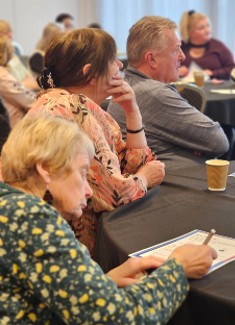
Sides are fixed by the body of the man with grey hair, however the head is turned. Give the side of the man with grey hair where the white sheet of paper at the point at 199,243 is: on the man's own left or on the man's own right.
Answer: on the man's own right

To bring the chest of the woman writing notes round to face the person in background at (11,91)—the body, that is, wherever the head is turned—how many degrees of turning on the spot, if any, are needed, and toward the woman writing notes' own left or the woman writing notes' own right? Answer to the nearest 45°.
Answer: approximately 90° to the woman writing notes' own left

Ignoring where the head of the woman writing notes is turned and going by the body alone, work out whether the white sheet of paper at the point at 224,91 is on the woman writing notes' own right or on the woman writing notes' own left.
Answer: on the woman writing notes' own left

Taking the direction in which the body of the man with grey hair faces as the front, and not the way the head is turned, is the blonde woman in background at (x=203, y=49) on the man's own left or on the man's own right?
on the man's own left

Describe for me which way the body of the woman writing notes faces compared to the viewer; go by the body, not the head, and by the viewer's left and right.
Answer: facing to the right of the viewer

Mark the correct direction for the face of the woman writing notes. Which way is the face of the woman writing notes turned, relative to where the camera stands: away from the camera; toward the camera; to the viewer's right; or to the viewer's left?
to the viewer's right

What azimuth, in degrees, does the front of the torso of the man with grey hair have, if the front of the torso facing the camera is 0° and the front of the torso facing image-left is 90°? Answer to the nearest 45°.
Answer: approximately 270°

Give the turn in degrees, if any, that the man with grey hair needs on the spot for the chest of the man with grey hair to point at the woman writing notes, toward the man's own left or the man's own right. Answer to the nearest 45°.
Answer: approximately 90° to the man's own right

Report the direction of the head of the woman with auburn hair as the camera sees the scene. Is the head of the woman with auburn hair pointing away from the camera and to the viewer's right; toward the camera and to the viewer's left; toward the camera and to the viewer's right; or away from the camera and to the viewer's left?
away from the camera and to the viewer's right

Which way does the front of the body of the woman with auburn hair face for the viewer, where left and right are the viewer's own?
facing to the right of the viewer

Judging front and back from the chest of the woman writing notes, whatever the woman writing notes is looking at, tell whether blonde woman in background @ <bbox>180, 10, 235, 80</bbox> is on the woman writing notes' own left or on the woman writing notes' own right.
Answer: on the woman writing notes' own left
